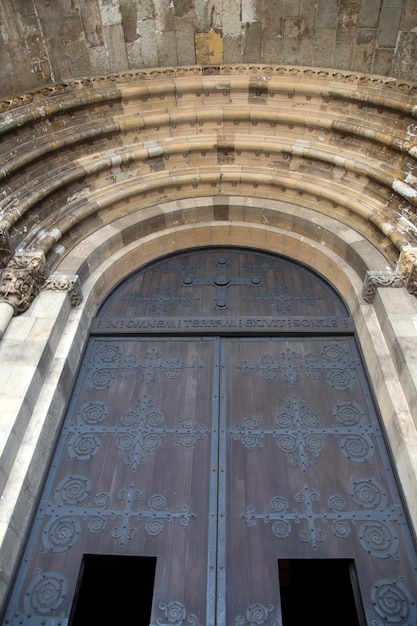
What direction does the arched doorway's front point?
toward the camera
